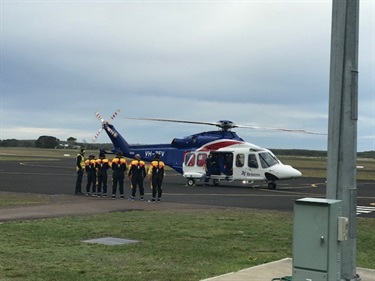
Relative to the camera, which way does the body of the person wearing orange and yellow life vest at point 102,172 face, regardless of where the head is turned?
away from the camera

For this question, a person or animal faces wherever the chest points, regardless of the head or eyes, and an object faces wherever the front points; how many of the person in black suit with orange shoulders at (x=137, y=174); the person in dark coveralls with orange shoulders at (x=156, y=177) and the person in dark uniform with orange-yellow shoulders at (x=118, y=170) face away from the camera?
3

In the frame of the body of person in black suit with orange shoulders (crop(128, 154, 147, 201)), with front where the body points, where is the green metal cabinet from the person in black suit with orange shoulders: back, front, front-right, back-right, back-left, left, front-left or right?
back

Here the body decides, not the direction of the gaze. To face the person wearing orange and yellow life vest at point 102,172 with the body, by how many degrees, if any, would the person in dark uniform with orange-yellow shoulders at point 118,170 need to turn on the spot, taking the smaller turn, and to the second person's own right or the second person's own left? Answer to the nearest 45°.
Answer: approximately 45° to the second person's own left

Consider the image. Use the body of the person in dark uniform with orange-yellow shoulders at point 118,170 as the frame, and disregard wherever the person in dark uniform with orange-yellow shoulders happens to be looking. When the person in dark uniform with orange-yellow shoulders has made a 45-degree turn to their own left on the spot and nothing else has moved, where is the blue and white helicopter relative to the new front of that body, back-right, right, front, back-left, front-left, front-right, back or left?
right

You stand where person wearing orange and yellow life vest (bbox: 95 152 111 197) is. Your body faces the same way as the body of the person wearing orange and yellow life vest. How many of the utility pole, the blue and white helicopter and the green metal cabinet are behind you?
2

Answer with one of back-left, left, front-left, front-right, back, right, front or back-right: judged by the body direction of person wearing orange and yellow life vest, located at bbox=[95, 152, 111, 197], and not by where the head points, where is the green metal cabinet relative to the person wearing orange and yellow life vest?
back

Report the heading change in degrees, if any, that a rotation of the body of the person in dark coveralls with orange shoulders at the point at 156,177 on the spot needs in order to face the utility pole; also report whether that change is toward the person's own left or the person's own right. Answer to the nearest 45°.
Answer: approximately 180°

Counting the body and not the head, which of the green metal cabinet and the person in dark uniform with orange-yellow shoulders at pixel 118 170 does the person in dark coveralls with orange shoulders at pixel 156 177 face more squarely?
the person in dark uniform with orange-yellow shoulders

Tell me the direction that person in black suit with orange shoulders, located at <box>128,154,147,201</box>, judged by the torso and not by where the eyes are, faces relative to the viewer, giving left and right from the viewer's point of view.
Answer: facing away from the viewer

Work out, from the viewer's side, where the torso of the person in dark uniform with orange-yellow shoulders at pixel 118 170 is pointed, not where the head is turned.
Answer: away from the camera

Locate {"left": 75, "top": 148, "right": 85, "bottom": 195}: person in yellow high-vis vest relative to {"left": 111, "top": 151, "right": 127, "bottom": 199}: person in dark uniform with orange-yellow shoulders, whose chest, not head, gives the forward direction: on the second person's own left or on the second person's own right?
on the second person's own left

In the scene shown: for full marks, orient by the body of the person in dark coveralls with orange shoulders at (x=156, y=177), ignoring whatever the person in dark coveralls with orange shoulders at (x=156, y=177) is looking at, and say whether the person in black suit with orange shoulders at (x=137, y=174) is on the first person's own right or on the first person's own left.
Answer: on the first person's own left

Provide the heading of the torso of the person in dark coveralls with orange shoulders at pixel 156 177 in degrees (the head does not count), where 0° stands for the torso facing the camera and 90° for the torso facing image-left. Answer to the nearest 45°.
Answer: approximately 180°
